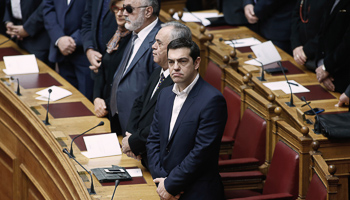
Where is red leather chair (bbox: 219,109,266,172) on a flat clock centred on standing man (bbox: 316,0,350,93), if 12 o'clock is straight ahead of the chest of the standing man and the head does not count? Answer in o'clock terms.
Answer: The red leather chair is roughly at 12 o'clock from the standing man.

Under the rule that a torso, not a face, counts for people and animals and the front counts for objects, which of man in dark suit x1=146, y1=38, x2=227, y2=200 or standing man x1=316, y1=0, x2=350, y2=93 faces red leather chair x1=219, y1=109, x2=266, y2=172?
the standing man

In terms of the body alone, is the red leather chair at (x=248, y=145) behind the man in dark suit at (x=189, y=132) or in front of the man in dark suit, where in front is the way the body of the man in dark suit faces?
behind

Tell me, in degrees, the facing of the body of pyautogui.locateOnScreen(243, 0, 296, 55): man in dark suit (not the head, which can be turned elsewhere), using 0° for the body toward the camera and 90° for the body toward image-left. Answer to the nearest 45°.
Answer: approximately 45°

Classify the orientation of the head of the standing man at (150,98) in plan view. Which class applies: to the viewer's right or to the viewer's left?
to the viewer's left

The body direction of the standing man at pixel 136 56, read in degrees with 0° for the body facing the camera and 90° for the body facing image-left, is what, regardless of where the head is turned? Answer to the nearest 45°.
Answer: approximately 45°

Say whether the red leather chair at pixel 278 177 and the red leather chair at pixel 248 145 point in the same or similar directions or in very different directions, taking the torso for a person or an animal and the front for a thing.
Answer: same or similar directions

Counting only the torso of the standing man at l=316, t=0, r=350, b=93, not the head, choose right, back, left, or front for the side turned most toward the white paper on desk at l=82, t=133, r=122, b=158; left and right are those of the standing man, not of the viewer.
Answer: front

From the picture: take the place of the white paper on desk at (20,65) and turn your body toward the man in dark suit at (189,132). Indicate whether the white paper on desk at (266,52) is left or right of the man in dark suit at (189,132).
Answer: left

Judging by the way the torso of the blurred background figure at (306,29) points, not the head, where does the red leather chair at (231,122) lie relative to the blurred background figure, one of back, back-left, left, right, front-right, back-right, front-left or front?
front

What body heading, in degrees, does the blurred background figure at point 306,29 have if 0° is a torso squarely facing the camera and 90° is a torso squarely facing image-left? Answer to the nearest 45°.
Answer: approximately 45°

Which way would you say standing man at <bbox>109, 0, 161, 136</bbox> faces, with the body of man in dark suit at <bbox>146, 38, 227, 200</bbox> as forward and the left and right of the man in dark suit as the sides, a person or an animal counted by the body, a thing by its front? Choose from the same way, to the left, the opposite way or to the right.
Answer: the same way

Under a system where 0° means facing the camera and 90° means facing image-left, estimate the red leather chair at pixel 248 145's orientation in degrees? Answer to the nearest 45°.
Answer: approximately 45°

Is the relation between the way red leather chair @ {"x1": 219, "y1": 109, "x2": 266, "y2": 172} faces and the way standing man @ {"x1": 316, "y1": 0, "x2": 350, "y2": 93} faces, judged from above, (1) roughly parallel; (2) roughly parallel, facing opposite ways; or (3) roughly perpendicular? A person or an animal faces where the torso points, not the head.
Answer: roughly parallel

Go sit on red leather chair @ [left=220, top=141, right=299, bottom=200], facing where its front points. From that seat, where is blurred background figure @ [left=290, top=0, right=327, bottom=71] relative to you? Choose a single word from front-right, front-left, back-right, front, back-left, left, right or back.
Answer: back-right

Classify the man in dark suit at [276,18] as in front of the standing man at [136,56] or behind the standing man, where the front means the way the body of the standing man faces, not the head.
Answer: behind

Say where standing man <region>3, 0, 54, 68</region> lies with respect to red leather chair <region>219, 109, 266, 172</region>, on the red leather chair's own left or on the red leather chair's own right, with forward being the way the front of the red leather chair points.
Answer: on the red leather chair's own right

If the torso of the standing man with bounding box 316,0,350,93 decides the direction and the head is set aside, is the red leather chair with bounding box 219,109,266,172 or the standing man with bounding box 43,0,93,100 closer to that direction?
the red leather chair
